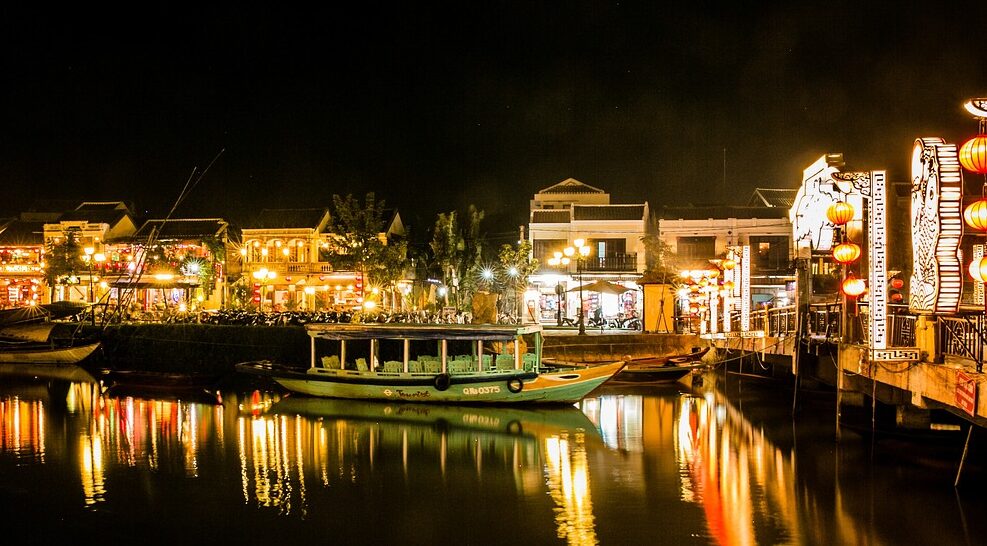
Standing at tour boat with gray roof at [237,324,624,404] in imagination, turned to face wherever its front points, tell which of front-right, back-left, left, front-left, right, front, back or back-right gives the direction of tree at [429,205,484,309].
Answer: left

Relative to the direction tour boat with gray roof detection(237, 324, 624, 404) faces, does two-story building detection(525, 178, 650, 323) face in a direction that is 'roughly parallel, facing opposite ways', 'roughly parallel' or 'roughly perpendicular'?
roughly perpendicular

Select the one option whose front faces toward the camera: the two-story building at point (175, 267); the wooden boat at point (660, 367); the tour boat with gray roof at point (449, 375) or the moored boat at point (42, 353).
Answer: the two-story building

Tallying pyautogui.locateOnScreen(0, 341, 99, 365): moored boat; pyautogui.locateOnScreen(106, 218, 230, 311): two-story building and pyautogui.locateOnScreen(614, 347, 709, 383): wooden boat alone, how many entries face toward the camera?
1

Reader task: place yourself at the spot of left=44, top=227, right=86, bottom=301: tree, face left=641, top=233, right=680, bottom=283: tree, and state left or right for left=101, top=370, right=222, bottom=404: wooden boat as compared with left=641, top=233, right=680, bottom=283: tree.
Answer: right

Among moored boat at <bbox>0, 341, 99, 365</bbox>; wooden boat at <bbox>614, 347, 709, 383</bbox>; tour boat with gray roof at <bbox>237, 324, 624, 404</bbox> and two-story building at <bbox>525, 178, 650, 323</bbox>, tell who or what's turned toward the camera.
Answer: the two-story building

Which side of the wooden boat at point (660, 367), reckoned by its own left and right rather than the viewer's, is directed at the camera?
right

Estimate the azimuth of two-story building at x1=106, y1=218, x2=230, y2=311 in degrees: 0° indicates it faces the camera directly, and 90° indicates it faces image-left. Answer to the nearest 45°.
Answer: approximately 0°

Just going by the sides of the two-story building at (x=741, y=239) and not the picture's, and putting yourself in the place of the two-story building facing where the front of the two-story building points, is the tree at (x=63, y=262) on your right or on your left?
on your right

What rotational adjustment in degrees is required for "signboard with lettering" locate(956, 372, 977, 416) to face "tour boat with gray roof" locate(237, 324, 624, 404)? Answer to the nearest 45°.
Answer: approximately 90° to its right

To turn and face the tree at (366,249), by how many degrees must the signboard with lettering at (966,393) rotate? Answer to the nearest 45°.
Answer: approximately 90° to its right
